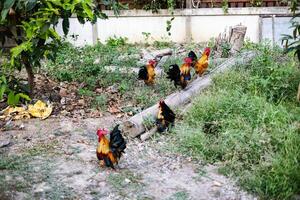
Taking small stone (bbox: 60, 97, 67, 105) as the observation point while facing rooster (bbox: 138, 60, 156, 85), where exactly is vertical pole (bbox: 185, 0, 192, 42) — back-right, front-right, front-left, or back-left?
front-left

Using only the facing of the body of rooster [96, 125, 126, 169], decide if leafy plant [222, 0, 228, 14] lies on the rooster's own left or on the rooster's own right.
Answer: on the rooster's own right

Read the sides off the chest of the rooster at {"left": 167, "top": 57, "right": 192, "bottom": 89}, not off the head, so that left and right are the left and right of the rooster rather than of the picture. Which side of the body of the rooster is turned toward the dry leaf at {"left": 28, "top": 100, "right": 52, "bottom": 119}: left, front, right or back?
back

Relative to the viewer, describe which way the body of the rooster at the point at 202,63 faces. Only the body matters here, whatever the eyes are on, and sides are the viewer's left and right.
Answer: facing to the right of the viewer

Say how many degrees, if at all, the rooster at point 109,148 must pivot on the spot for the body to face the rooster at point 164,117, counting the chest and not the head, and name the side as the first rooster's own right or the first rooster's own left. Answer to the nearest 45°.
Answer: approximately 135° to the first rooster's own right

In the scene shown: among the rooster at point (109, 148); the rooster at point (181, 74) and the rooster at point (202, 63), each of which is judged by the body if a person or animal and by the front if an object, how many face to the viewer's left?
1

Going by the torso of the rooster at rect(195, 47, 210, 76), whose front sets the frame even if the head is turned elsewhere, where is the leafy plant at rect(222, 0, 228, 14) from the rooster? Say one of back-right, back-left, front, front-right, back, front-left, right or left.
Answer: left

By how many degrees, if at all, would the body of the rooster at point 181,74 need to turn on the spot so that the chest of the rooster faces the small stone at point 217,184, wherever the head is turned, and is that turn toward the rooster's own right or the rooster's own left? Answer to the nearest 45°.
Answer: approximately 90° to the rooster's own right

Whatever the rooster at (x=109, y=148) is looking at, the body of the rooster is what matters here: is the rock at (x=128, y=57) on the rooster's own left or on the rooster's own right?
on the rooster's own right

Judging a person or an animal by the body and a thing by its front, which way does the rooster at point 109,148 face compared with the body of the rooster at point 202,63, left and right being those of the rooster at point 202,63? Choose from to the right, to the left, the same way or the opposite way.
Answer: the opposite way

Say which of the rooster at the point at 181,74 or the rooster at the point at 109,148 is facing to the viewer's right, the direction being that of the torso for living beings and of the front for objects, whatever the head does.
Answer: the rooster at the point at 181,74

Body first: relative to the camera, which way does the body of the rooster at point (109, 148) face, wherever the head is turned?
to the viewer's left

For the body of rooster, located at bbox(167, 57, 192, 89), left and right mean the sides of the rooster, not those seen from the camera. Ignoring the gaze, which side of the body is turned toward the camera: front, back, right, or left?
right

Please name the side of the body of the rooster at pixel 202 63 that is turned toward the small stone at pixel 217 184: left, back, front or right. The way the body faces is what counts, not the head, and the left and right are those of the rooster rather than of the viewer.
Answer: right

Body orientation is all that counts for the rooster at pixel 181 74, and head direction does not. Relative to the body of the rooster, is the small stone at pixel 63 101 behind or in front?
behind

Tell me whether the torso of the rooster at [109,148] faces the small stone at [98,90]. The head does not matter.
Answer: no

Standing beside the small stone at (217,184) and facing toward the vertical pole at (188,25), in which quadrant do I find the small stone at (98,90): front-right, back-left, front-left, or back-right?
front-left

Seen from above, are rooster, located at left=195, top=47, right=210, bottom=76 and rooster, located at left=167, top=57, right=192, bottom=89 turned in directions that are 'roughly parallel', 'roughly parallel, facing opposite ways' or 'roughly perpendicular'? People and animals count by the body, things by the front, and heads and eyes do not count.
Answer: roughly parallel

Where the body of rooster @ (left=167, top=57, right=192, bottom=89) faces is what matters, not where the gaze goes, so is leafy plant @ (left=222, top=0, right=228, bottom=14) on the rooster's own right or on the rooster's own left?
on the rooster's own left
